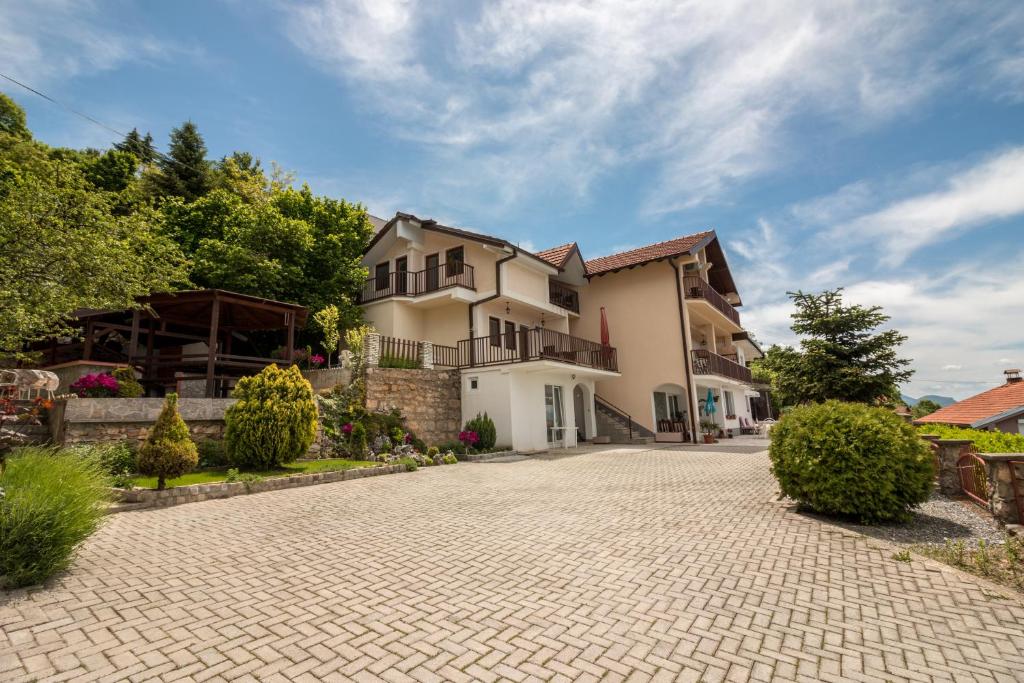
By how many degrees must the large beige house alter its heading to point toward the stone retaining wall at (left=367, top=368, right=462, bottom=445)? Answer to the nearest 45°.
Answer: approximately 90° to its right

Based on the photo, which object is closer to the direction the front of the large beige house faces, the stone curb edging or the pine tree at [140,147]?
the stone curb edging

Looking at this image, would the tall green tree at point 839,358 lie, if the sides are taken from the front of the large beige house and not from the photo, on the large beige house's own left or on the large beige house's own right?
on the large beige house's own left

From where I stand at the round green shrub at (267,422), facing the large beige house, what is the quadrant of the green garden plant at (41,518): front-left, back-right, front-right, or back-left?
back-right

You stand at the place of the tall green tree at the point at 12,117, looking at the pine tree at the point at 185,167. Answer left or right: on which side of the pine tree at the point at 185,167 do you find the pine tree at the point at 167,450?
right

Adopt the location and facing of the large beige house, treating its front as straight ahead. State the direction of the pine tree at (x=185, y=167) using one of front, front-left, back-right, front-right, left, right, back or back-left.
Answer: back-right

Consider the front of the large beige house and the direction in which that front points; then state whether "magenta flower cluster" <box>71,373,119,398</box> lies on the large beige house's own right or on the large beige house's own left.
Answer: on the large beige house's own right

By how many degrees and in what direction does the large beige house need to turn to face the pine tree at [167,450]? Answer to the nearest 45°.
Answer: approximately 90° to its right

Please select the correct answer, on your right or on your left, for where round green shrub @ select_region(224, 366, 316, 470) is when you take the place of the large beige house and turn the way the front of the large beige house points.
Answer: on your right

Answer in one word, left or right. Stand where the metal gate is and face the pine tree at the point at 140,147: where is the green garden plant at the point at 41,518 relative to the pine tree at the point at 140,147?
left

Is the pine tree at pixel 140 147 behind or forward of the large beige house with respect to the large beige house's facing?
behind

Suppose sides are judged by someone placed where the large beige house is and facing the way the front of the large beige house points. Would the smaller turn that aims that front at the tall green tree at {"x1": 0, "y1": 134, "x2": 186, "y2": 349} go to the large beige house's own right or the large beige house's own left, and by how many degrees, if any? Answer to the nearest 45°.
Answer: approximately 90° to the large beige house's own right

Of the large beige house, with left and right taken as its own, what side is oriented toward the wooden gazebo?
right
